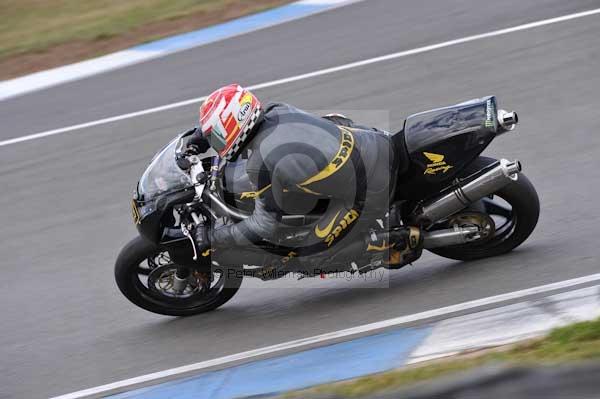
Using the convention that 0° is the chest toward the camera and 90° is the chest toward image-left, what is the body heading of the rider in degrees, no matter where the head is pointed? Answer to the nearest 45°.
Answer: approximately 90°
